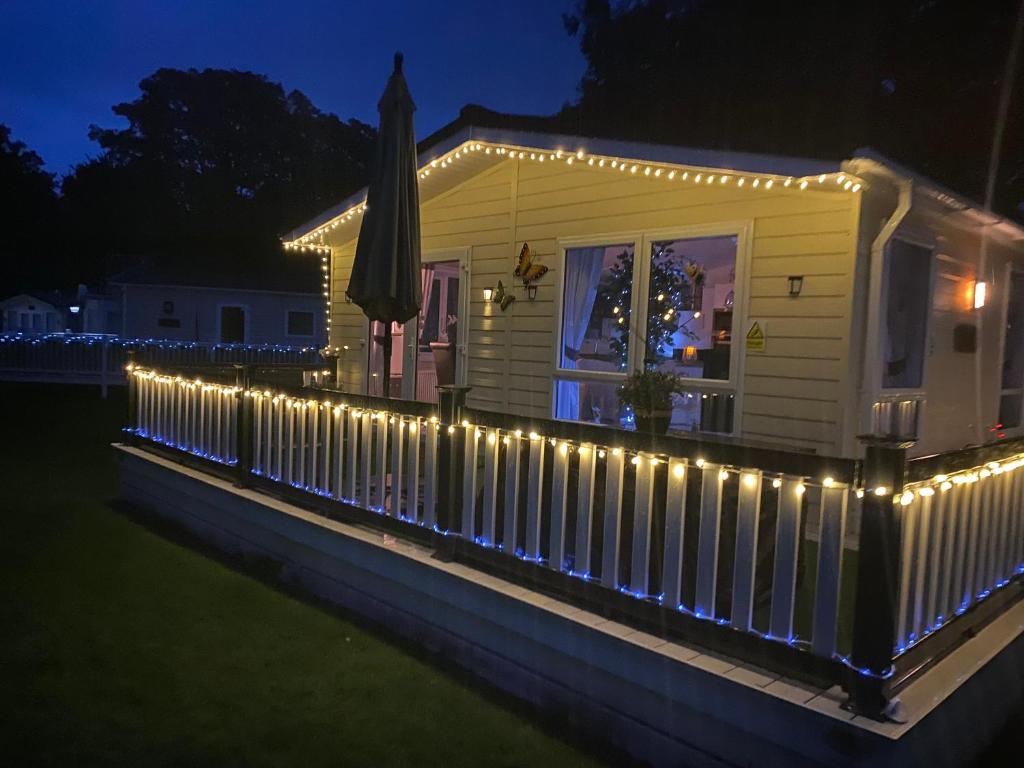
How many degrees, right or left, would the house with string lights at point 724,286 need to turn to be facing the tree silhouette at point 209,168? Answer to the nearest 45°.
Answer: approximately 90° to its right

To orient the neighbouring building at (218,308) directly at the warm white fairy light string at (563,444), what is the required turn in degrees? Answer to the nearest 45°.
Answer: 0° — it already faces it

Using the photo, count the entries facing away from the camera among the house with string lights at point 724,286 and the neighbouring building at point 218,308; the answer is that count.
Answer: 0

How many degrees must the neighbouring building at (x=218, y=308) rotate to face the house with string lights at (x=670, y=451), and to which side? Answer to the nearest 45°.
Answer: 0° — it already faces it

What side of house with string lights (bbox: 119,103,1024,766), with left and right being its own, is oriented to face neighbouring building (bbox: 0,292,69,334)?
right

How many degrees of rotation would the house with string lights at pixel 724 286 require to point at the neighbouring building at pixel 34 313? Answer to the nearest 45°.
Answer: approximately 90° to its right

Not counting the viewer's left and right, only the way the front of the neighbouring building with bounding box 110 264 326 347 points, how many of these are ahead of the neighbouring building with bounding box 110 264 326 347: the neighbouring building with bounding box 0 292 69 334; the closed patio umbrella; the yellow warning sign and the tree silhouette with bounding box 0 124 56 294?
2

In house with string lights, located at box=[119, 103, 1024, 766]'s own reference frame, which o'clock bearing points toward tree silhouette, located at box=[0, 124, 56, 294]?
The tree silhouette is roughly at 3 o'clock from the house with string lights.

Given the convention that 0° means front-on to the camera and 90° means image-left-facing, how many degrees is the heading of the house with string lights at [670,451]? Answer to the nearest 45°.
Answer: approximately 45°

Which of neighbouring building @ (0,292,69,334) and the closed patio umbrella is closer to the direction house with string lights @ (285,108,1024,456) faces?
the closed patio umbrella

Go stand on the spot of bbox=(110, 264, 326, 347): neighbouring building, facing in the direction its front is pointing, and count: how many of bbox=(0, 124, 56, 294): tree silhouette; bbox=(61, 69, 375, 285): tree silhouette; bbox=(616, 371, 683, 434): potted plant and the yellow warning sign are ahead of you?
2

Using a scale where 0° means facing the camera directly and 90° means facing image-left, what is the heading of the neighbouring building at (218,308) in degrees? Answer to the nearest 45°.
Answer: approximately 0°

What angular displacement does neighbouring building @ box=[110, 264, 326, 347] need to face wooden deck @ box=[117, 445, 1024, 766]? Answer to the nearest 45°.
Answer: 0° — it already faces it

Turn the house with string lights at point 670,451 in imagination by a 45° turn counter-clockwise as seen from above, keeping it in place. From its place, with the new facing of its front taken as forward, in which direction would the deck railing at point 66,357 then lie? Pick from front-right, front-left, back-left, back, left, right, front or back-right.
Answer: back-right

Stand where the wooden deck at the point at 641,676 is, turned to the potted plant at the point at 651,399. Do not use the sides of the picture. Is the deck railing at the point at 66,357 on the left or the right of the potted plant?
left
